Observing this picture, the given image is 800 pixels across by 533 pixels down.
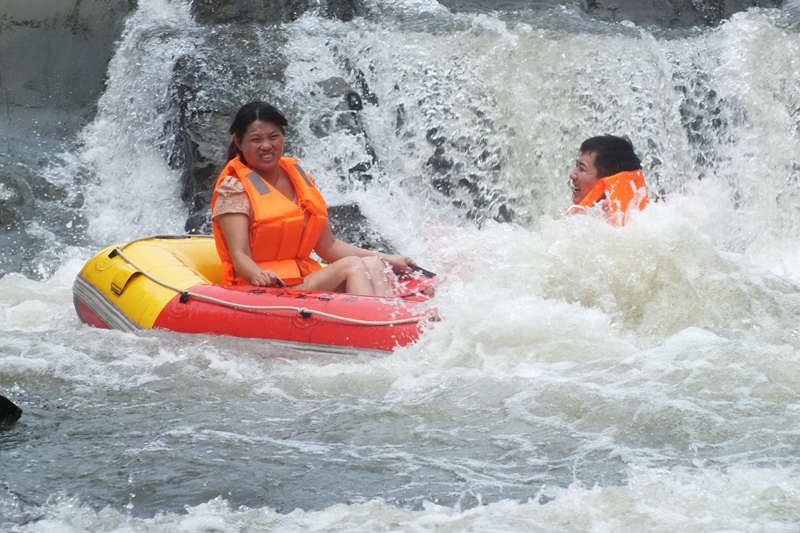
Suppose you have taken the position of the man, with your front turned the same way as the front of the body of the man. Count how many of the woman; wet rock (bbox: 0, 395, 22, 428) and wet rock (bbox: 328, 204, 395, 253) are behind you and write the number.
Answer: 0

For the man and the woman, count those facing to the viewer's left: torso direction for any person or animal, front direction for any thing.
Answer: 1

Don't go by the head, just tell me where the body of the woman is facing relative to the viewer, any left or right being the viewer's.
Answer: facing the viewer and to the right of the viewer

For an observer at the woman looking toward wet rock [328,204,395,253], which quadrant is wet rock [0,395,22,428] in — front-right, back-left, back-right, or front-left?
back-left

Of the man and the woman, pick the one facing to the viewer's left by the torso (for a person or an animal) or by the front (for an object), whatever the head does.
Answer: the man

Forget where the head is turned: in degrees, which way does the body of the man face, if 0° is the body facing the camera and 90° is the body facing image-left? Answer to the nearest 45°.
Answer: approximately 90°

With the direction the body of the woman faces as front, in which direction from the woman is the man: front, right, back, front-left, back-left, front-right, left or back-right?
front-left

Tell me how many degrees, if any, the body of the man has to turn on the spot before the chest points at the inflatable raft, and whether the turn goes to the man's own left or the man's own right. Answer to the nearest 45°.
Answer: approximately 45° to the man's own left

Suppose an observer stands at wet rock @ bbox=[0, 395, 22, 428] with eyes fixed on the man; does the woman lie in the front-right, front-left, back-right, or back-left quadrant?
front-left

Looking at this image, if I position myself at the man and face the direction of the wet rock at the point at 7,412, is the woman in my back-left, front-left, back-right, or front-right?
front-right

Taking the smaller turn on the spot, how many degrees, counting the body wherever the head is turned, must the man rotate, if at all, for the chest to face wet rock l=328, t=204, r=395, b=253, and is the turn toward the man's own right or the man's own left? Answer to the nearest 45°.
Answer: approximately 45° to the man's own right

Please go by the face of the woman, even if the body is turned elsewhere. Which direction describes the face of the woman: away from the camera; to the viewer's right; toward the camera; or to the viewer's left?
toward the camera
